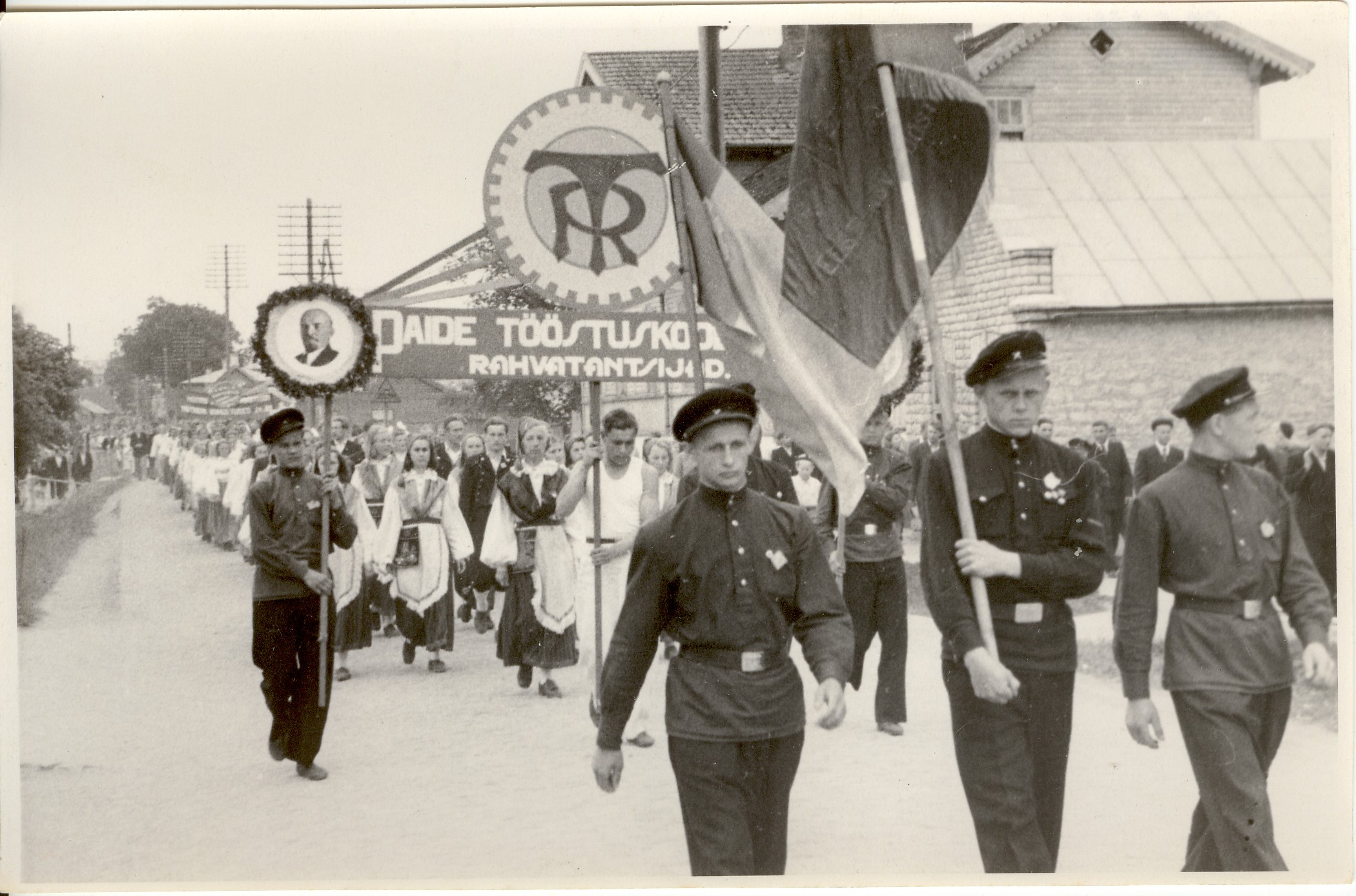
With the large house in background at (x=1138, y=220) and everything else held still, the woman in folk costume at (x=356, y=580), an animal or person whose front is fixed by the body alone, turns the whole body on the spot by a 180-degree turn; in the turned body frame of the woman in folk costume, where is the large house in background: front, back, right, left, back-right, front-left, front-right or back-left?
front-right

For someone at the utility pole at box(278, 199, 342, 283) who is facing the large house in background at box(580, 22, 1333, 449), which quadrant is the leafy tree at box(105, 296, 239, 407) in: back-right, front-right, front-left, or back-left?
back-left

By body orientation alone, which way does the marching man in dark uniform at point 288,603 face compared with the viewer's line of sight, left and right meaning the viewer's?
facing the viewer and to the right of the viewer

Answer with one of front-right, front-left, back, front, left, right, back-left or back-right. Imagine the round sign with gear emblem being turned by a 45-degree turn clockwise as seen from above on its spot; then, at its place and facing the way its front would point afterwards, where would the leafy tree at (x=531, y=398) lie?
back-right

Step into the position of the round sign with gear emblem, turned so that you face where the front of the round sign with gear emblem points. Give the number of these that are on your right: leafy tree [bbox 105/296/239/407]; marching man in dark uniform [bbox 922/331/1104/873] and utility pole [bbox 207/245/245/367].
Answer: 2

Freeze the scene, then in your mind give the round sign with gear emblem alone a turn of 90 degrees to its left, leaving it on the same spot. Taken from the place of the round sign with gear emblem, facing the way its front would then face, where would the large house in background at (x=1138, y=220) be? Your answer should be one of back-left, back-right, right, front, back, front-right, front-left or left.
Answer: front

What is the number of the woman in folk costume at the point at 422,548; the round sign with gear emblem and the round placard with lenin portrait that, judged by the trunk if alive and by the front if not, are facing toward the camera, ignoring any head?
3
